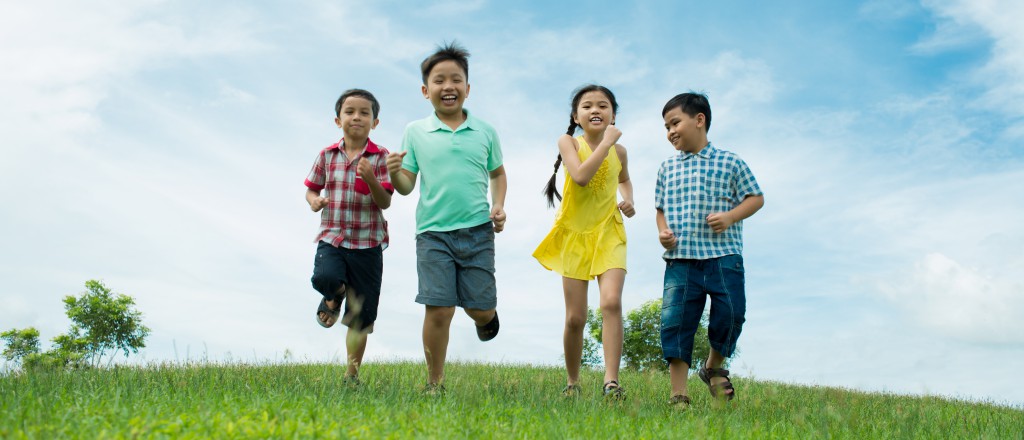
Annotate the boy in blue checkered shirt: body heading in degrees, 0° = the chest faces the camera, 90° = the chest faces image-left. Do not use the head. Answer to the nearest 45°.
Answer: approximately 0°

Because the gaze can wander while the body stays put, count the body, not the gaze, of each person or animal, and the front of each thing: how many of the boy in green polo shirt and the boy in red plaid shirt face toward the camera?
2

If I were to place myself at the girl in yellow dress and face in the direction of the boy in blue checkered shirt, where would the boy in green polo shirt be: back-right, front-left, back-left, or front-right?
back-right

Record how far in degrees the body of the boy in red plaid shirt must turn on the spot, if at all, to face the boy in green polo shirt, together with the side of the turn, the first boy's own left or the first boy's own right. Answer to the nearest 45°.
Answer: approximately 45° to the first boy's own left

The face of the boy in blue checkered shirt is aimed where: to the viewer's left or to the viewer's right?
to the viewer's left

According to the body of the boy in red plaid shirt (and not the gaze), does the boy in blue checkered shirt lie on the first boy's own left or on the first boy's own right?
on the first boy's own left

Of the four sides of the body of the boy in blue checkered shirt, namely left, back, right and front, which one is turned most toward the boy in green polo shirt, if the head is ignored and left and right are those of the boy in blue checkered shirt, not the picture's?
right
